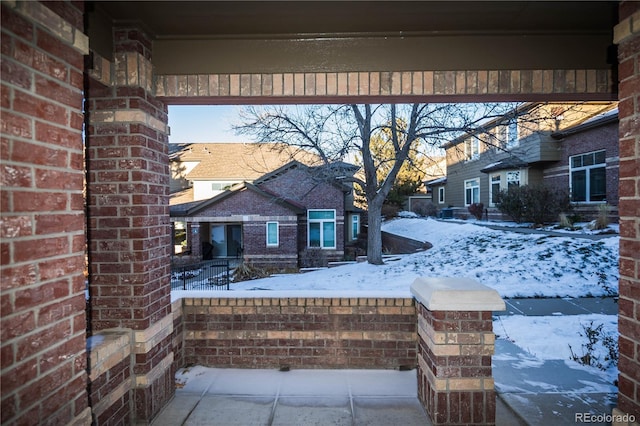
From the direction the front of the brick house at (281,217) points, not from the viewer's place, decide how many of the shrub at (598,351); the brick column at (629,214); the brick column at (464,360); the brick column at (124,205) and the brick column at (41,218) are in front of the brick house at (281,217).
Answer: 5

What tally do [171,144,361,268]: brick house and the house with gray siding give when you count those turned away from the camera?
0

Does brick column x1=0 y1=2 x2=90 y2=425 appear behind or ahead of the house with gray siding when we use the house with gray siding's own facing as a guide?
ahead

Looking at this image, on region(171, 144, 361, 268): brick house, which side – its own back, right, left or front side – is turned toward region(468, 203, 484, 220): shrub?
left

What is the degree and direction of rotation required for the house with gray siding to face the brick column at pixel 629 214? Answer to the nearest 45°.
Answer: approximately 45° to its left

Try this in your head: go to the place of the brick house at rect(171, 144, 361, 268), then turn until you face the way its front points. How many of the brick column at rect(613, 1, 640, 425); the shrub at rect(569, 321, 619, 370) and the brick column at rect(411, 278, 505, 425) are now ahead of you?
3

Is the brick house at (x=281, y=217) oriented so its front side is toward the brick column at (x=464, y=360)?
yes

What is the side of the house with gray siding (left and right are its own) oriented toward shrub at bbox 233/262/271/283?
front

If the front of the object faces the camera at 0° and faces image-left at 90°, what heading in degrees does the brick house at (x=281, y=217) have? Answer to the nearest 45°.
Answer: approximately 0°

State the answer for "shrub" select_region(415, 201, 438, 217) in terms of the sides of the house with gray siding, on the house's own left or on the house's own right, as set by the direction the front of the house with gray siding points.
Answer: on the house's own right

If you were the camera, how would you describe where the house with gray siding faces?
facing the viewer and to the left of the viewer

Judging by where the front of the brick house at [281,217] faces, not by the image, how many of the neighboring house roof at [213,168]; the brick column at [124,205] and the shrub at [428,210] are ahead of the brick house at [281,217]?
1

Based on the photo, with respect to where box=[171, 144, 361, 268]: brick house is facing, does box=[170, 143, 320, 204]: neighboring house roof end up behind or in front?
behind

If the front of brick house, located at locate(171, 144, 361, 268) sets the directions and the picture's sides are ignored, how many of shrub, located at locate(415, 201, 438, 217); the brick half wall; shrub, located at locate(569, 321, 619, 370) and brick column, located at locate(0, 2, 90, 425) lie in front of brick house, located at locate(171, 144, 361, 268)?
3

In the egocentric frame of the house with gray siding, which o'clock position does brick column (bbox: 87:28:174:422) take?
The brick column is roughly at 11 o'clock from the house with gray siding.

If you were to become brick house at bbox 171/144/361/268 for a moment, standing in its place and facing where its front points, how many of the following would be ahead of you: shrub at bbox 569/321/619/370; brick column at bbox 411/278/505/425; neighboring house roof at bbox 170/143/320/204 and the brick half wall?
3

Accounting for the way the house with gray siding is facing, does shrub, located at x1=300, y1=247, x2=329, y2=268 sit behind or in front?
in front

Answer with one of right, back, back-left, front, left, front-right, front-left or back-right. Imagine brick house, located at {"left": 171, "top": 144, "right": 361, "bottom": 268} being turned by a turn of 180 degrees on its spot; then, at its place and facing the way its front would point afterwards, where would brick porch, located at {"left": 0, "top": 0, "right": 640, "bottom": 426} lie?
back

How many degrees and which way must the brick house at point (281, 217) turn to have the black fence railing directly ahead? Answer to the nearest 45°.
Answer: approximately 45° to its right
